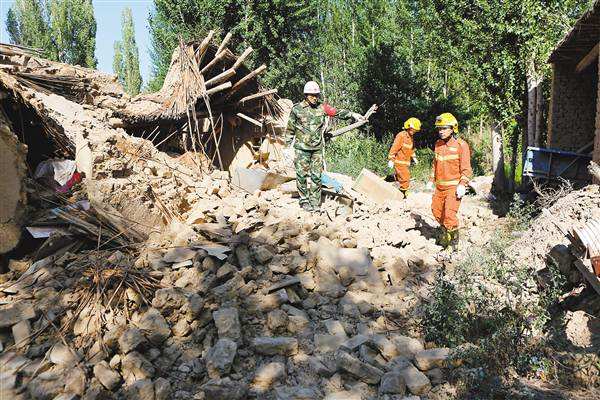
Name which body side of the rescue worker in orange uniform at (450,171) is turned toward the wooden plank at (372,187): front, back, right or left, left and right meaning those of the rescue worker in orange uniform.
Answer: right

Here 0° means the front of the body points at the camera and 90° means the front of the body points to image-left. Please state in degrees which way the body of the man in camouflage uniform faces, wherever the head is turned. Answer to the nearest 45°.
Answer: approximately 0°

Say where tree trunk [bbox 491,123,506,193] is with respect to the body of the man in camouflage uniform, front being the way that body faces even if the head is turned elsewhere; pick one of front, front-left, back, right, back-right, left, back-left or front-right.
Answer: back-left

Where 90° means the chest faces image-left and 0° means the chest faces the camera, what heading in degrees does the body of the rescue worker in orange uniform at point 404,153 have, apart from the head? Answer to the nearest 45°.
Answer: approximately 315°

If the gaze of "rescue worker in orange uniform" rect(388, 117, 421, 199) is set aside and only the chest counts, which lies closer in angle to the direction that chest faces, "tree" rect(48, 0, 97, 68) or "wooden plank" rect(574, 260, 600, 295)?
the wooden plank

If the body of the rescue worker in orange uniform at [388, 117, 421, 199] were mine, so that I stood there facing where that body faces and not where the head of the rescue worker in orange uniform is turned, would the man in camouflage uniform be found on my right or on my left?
on my right

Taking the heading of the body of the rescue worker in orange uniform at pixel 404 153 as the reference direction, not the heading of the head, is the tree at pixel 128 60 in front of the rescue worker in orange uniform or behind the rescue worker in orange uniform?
behind

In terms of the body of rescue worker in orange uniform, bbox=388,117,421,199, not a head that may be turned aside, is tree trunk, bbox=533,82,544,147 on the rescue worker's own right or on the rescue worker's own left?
on the rescue worker's own left
